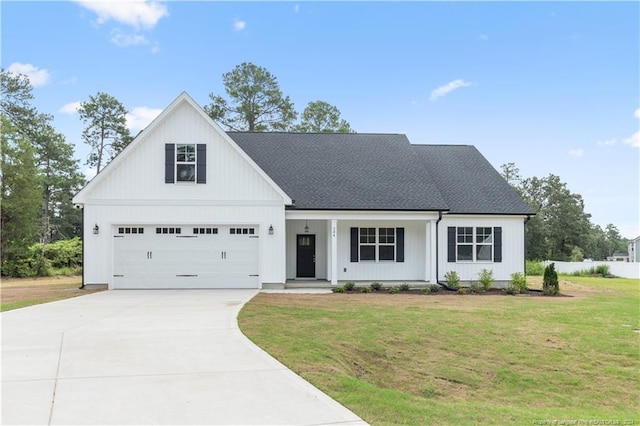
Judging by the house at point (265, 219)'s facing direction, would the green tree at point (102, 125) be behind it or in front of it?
behind

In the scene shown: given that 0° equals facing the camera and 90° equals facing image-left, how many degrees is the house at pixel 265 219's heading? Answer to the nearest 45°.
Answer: approximately 0°

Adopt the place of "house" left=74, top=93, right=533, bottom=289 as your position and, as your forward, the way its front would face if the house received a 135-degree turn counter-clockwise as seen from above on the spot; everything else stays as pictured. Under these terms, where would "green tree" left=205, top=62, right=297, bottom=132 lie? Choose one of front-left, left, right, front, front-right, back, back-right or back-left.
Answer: front-left

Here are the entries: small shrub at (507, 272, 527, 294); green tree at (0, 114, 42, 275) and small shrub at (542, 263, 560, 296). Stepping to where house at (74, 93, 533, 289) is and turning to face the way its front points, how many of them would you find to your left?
2

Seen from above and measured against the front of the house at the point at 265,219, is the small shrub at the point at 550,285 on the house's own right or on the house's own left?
on the house's own left

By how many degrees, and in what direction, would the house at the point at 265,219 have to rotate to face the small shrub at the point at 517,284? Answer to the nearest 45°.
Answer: approximately 90° to its left

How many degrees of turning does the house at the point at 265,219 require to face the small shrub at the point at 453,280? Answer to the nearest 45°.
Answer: approximately 90° to its left
